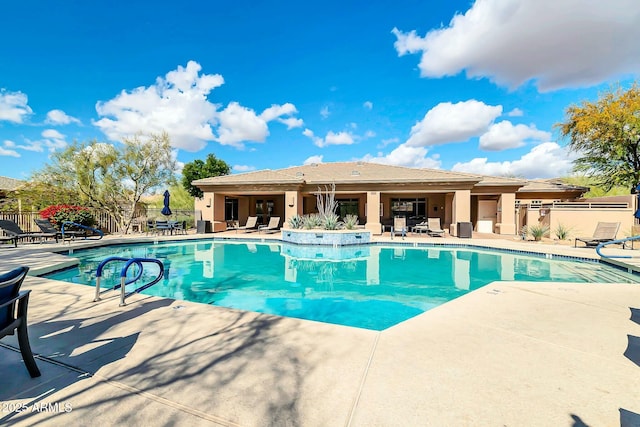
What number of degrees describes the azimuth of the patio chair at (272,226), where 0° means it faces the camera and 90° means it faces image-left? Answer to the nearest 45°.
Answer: approximately 45°

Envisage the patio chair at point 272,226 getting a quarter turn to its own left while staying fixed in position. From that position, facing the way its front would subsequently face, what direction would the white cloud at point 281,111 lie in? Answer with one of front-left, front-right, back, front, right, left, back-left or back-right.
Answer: back-left

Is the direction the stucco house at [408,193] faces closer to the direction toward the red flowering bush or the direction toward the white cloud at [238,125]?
the red flowering bush

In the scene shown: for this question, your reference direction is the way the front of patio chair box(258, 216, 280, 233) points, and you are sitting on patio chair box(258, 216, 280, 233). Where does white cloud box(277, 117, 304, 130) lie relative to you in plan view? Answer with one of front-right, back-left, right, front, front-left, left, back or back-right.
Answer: back-right

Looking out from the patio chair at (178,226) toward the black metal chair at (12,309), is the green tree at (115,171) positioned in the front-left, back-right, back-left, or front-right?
back-right

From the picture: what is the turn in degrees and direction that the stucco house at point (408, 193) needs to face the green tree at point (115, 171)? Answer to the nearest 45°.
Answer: approximately 90° to its right

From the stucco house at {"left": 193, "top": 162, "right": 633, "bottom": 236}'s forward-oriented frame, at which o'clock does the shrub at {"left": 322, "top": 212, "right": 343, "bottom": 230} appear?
The shrub is roughly at 1 o'clock from the stucco house.

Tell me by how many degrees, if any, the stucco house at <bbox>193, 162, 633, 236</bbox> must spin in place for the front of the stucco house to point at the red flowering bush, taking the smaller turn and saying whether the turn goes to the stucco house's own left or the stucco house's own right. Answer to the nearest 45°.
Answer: approximately 45° to the stucco house's own right
